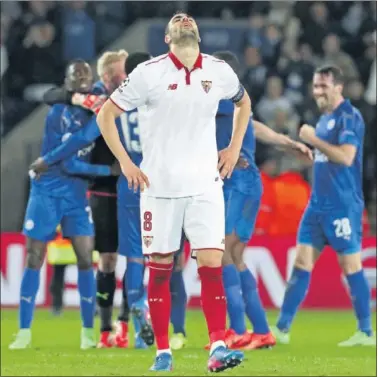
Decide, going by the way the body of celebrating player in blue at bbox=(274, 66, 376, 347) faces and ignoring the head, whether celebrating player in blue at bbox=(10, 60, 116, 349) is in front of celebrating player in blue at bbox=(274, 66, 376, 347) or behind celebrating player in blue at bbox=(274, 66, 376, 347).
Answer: in front

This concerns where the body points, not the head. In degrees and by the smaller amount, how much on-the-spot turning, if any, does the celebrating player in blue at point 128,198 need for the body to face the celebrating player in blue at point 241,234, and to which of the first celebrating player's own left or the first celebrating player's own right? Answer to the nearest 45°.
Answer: approximately 135° to the first celebrating player's own right

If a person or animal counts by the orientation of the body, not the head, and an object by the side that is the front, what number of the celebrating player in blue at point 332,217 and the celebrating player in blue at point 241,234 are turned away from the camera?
0

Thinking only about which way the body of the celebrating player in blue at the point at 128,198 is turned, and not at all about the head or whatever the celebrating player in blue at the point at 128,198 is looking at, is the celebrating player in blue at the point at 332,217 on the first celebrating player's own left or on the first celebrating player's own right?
on the first celebrating player's own right

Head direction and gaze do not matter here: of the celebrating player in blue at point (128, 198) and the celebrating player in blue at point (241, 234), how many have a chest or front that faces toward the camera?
0

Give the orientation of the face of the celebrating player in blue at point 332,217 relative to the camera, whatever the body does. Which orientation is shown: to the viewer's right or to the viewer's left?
to the viewer's left

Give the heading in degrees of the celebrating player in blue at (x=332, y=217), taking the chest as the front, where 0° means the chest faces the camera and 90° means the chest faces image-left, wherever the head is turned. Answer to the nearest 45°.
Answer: approximately 45°

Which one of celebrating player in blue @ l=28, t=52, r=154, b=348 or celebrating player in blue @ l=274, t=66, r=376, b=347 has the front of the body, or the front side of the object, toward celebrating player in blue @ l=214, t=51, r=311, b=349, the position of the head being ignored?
celebrating player in blue @ l=274, t=66, r=376, b=347

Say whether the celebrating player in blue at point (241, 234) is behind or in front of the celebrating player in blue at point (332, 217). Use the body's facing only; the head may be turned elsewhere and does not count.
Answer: in front
